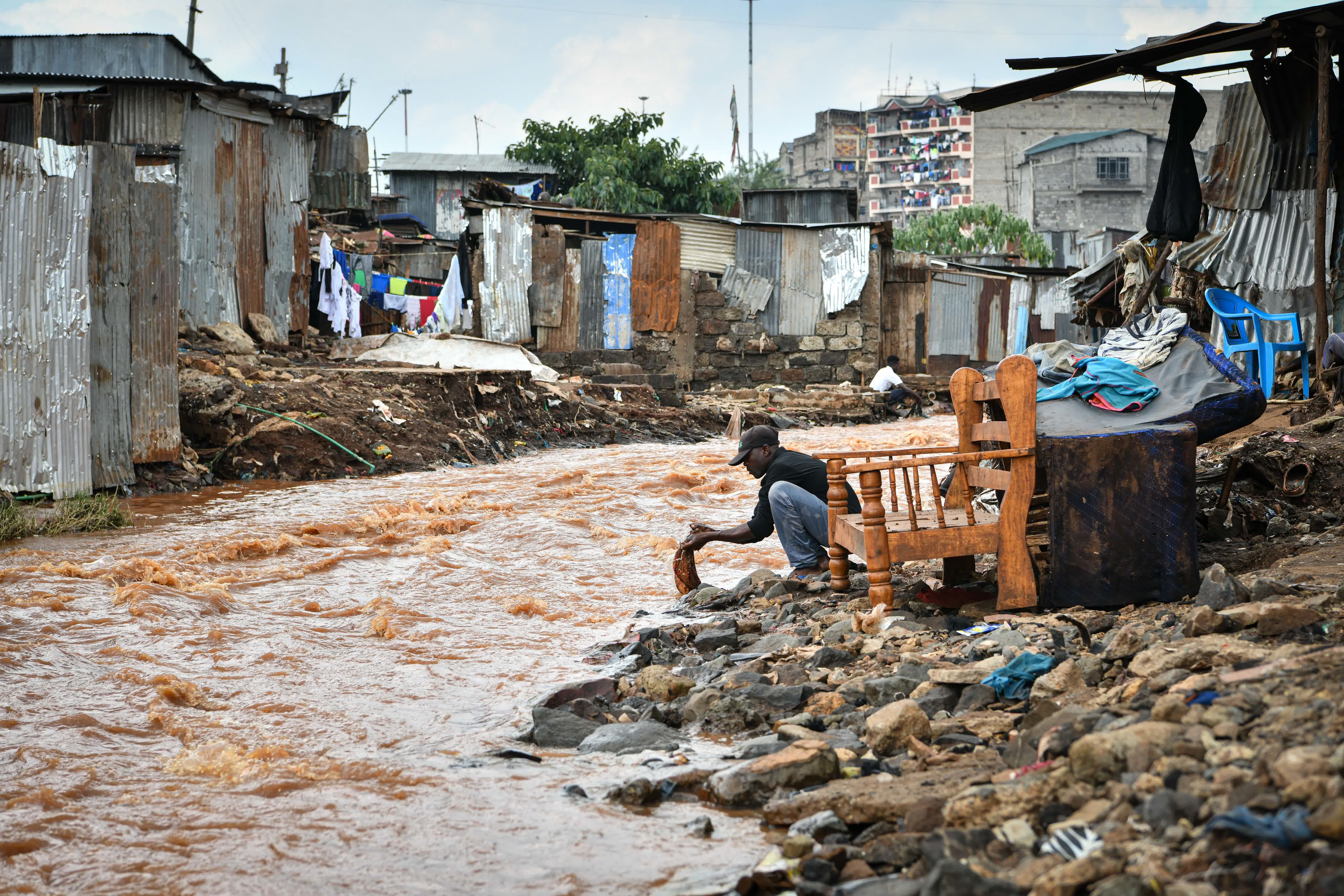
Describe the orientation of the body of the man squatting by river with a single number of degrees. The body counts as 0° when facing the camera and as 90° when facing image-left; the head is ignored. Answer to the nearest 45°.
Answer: approximately 90°

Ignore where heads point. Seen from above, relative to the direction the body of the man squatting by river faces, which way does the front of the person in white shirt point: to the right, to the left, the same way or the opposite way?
the opposite way

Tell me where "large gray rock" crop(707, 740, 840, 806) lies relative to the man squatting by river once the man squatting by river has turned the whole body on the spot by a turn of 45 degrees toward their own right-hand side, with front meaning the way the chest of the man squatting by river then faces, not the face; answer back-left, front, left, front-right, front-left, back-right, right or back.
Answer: back-left

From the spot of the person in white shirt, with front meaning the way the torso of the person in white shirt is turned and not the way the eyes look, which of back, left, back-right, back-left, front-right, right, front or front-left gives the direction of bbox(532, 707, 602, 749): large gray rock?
right

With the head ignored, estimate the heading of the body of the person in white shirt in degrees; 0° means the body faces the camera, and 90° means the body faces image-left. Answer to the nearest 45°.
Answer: approximately 270°

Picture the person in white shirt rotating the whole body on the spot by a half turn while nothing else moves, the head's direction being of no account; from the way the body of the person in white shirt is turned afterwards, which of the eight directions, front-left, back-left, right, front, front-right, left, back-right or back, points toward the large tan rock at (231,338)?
front-left

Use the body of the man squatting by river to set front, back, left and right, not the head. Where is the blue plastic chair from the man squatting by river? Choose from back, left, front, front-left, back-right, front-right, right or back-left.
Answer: back-right

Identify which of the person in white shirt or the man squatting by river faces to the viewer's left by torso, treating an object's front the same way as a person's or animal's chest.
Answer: the man squatting by river

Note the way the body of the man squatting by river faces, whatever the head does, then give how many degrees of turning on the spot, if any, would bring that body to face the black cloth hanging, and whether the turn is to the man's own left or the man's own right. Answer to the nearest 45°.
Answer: approximately 135° to the man's own right
